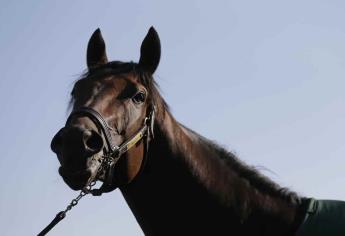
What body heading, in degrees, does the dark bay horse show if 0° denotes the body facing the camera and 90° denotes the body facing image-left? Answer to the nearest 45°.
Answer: approximately 45°
